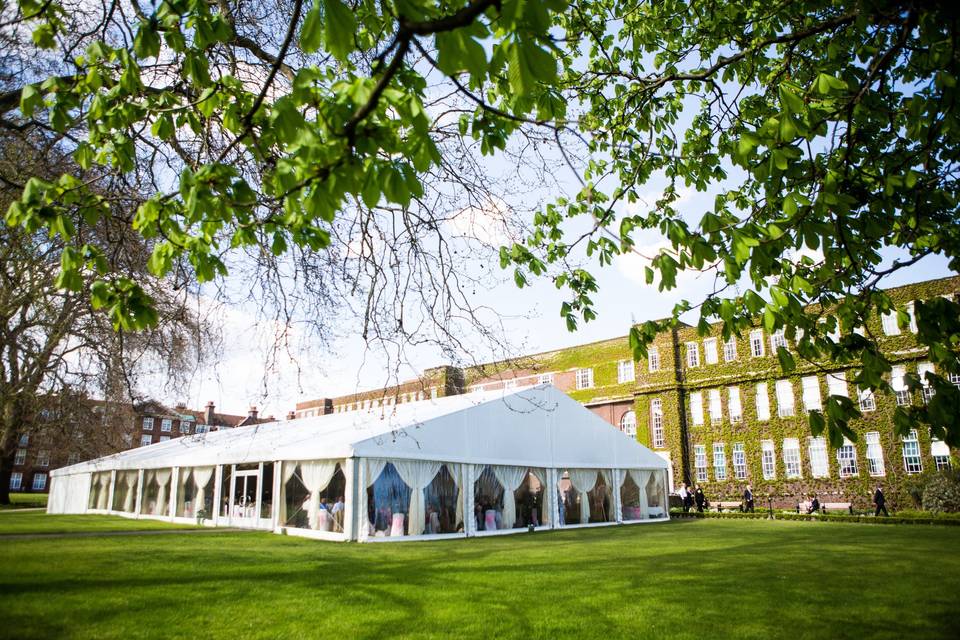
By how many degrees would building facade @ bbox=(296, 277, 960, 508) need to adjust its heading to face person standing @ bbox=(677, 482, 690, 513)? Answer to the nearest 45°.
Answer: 0° — it already faces them

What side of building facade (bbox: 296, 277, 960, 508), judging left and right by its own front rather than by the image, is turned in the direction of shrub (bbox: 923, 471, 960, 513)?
left

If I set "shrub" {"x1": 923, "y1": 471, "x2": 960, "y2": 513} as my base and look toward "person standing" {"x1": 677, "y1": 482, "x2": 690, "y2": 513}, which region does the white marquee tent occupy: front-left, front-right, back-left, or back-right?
front-left

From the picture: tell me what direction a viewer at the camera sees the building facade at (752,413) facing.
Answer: facing the viewer and to the left of the viewer

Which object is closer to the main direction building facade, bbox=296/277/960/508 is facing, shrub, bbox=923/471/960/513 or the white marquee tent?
the white marquee tent

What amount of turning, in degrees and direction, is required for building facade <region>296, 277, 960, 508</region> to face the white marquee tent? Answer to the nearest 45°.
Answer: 0° — it already faces it

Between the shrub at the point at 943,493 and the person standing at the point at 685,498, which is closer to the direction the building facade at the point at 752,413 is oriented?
the person standing
